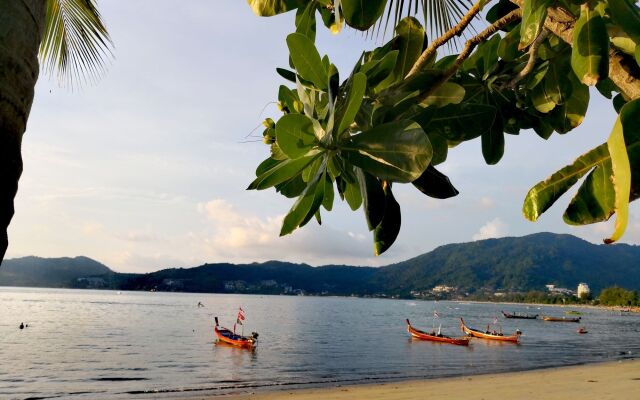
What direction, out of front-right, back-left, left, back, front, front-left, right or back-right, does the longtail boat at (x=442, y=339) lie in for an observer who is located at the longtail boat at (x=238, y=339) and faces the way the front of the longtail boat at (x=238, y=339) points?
back-right

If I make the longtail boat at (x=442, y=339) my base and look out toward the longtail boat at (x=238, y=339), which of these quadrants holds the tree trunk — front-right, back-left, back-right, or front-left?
front-left

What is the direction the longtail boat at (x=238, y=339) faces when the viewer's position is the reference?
facing away from the viewer and to the left of the viewer

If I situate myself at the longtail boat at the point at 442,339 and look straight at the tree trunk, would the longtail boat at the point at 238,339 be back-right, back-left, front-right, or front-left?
front-right

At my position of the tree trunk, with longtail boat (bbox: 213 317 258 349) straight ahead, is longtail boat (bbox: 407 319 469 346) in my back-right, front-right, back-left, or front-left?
front-right

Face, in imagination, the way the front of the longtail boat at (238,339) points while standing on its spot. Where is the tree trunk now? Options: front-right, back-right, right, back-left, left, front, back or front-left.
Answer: back-left
